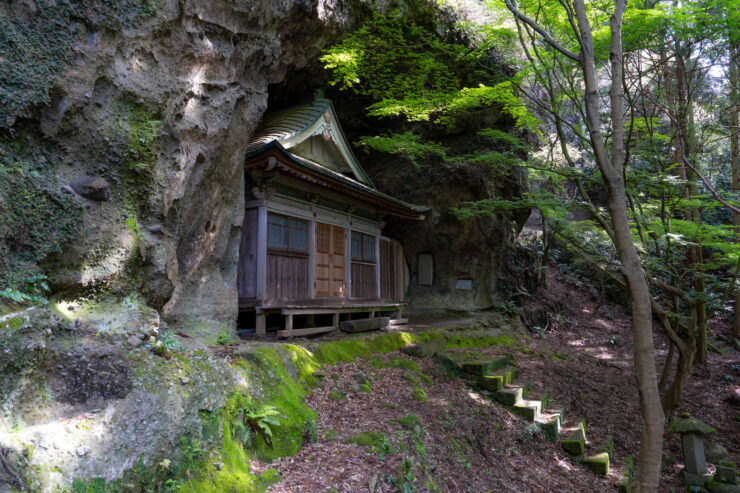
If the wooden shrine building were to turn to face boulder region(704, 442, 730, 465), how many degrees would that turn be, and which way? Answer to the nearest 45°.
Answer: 0° — it already faces it

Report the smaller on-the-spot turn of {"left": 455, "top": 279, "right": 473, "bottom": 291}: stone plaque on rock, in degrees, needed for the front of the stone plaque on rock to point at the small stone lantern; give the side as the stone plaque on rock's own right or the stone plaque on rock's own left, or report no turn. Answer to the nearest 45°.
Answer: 0° — it already faces it

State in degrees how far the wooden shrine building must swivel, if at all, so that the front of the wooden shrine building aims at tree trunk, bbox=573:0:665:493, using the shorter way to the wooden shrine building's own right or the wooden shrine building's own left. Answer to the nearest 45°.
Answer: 0° — it already faces it

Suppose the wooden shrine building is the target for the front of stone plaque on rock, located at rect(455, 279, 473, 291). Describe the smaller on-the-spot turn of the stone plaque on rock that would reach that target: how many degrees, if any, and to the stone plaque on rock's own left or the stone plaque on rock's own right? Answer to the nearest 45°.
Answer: approximately 45° to the stone plaque on rock's own right

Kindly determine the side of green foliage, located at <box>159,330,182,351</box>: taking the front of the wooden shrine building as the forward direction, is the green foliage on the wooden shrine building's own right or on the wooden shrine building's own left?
on the wooden shrine building's own right
